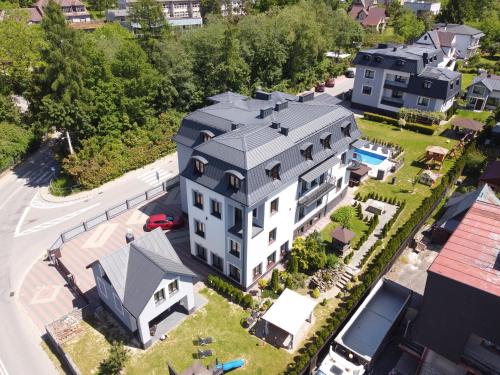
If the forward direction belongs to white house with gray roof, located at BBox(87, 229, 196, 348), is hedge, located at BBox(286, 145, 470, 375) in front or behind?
in front

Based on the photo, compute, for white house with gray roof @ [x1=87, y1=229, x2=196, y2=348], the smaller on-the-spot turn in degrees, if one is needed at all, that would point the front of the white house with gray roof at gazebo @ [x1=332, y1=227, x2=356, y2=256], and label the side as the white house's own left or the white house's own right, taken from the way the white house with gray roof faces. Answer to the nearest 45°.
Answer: approximately 45° to the white house's own left

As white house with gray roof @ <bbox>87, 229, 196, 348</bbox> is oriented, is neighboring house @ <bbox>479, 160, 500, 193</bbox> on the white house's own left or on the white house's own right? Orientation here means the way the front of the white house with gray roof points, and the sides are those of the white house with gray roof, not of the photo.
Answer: on the white house's own left

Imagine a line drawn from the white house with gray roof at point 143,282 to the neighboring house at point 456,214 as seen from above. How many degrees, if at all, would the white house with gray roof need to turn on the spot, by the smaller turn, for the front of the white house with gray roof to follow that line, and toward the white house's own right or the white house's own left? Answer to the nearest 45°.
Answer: approximately 45° to the white house's own left

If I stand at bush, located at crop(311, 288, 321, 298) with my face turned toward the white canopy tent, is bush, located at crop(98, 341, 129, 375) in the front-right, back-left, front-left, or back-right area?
front-right

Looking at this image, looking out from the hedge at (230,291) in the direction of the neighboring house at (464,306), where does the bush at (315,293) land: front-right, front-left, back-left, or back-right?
front-left

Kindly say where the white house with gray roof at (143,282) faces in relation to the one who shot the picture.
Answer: facing the viewer and to the right of the viewer

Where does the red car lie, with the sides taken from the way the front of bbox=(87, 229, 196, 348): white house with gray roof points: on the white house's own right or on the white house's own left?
on the white house's own left

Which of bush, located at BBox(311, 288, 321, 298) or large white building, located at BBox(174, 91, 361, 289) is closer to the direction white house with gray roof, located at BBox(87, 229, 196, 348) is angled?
the bush

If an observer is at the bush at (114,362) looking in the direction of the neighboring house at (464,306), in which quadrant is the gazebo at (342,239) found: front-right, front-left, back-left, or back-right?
front-left

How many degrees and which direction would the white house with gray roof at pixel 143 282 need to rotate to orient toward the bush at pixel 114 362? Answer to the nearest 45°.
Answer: approximately 90° to its right

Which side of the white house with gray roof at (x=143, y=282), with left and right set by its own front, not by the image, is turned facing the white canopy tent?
front

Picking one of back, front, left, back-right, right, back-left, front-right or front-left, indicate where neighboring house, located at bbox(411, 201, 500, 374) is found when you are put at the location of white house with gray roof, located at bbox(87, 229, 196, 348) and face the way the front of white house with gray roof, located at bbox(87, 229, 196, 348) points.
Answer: front

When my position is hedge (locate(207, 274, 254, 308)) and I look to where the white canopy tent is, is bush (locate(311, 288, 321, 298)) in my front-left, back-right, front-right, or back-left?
front-left
